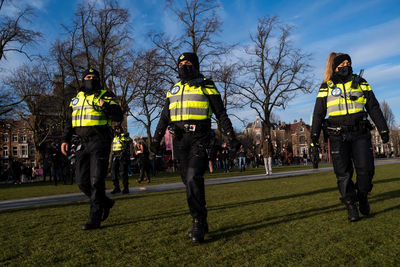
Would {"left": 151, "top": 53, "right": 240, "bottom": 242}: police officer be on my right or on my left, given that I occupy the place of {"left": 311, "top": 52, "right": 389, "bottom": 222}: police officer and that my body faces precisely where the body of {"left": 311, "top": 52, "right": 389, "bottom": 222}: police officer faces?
on my right

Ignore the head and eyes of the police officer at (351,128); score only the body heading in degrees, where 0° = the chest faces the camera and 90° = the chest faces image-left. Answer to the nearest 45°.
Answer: approximately 0°

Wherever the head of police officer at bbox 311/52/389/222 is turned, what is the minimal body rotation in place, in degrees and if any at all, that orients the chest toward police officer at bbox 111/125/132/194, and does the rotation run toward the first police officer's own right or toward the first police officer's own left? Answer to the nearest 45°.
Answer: approximately 135° to the first police officer's own right

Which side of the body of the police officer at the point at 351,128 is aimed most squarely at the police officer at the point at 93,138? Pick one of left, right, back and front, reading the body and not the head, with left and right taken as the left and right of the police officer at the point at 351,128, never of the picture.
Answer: right

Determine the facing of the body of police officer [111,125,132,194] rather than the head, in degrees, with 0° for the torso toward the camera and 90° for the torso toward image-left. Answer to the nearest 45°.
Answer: approximately 45°

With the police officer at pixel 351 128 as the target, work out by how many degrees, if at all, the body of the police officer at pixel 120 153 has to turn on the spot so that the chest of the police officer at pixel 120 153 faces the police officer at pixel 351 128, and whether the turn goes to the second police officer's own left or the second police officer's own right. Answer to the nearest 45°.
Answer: approximately 90° to the second police officer's own left

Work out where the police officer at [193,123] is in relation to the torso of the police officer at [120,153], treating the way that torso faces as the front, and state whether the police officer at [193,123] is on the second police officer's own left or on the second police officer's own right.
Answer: on the second police officer's own left
